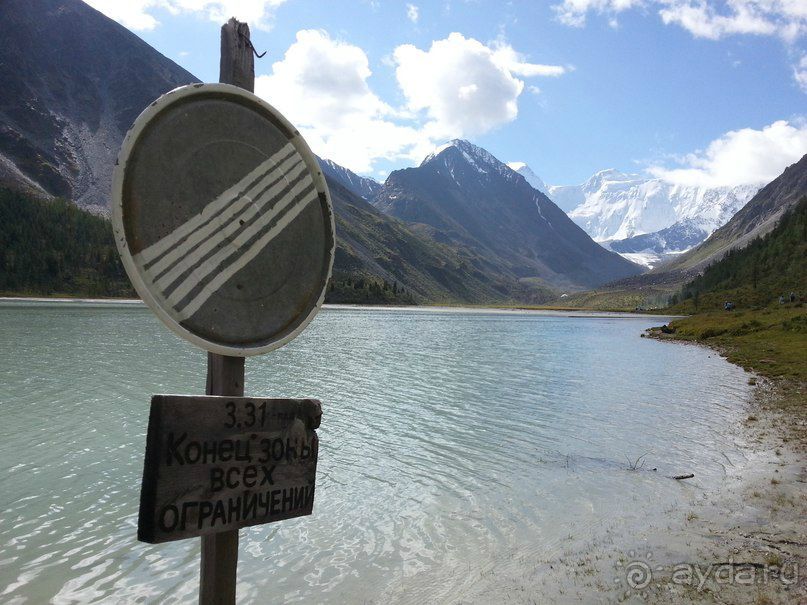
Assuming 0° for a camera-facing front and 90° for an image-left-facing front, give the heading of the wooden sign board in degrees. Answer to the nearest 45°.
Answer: approximately 315°

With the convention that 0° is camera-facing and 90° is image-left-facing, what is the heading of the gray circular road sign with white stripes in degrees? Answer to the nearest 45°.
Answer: approximately 315°
